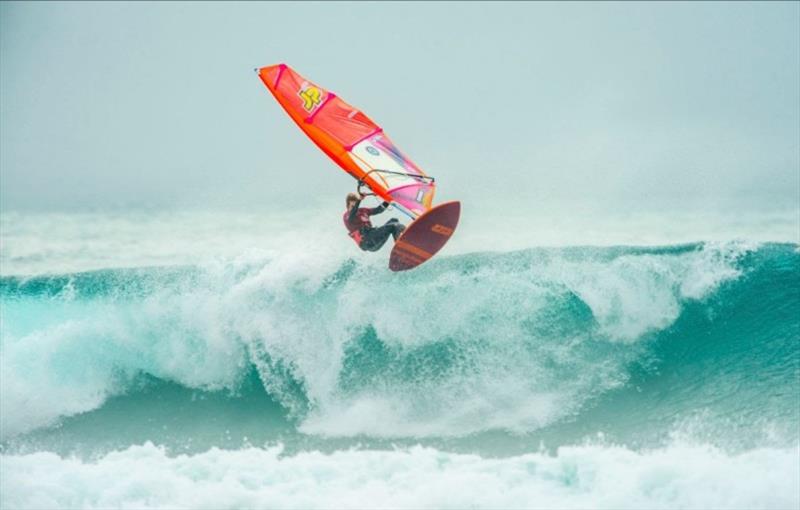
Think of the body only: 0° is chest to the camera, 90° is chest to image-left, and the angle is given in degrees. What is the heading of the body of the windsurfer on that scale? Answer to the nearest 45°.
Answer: approximately 270°
